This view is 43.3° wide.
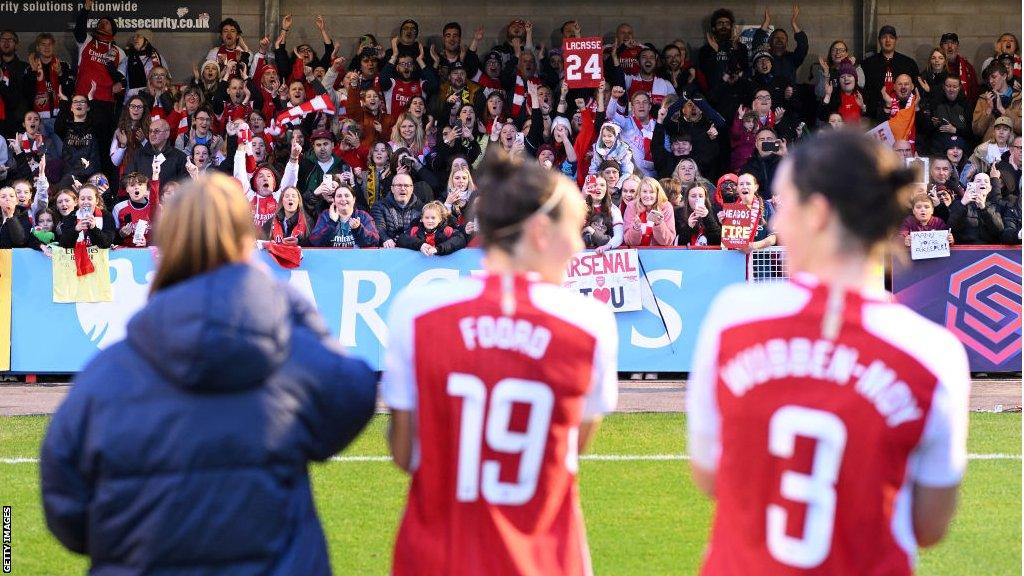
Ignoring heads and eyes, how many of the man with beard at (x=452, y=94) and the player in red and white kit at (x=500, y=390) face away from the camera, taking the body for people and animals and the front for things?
1

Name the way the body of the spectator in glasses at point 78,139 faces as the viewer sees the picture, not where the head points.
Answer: toward the camera

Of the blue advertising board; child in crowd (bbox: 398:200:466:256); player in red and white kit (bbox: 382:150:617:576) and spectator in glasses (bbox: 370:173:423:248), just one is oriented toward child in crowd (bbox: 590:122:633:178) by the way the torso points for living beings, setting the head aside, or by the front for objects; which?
the player in red and white kit

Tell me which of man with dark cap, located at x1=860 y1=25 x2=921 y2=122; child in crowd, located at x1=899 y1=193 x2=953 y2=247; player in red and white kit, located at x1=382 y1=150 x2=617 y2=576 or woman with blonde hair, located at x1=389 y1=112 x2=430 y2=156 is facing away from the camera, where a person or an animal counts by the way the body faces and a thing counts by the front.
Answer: the player in red and white kit

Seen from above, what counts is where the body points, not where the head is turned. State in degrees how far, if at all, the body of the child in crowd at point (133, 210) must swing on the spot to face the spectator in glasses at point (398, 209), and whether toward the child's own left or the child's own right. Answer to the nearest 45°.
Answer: approximately 45° to the child's own left

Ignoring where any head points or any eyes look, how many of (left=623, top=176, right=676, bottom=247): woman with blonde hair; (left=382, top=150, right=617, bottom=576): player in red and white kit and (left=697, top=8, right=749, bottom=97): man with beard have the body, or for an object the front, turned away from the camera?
1

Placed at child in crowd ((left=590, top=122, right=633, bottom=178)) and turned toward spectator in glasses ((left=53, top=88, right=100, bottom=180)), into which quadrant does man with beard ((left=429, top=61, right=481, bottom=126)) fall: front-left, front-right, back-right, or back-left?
front-right

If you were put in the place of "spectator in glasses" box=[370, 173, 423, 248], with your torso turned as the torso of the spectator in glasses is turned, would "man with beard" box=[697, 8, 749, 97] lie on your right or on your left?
on your left

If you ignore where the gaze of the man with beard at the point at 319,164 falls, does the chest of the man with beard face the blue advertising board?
yes

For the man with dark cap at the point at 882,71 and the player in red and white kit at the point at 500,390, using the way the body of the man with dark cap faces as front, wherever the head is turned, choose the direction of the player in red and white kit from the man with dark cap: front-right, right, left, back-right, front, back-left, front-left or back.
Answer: front

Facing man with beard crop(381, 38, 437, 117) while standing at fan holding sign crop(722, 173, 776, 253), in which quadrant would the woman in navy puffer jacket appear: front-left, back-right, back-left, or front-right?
back-left

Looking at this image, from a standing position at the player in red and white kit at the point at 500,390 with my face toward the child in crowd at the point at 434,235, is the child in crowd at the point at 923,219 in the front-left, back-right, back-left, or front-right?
front-right

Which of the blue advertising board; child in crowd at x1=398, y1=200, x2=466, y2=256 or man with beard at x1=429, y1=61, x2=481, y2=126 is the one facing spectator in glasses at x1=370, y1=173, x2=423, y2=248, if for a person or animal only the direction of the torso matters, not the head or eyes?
the man with beard

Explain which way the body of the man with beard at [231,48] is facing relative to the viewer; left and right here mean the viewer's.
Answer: facing the viewer

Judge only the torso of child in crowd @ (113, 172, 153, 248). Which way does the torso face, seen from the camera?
toward the camera

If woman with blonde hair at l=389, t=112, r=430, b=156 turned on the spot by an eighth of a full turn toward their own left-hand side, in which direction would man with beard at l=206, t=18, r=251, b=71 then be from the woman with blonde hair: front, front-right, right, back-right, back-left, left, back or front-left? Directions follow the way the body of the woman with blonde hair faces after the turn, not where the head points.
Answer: back
